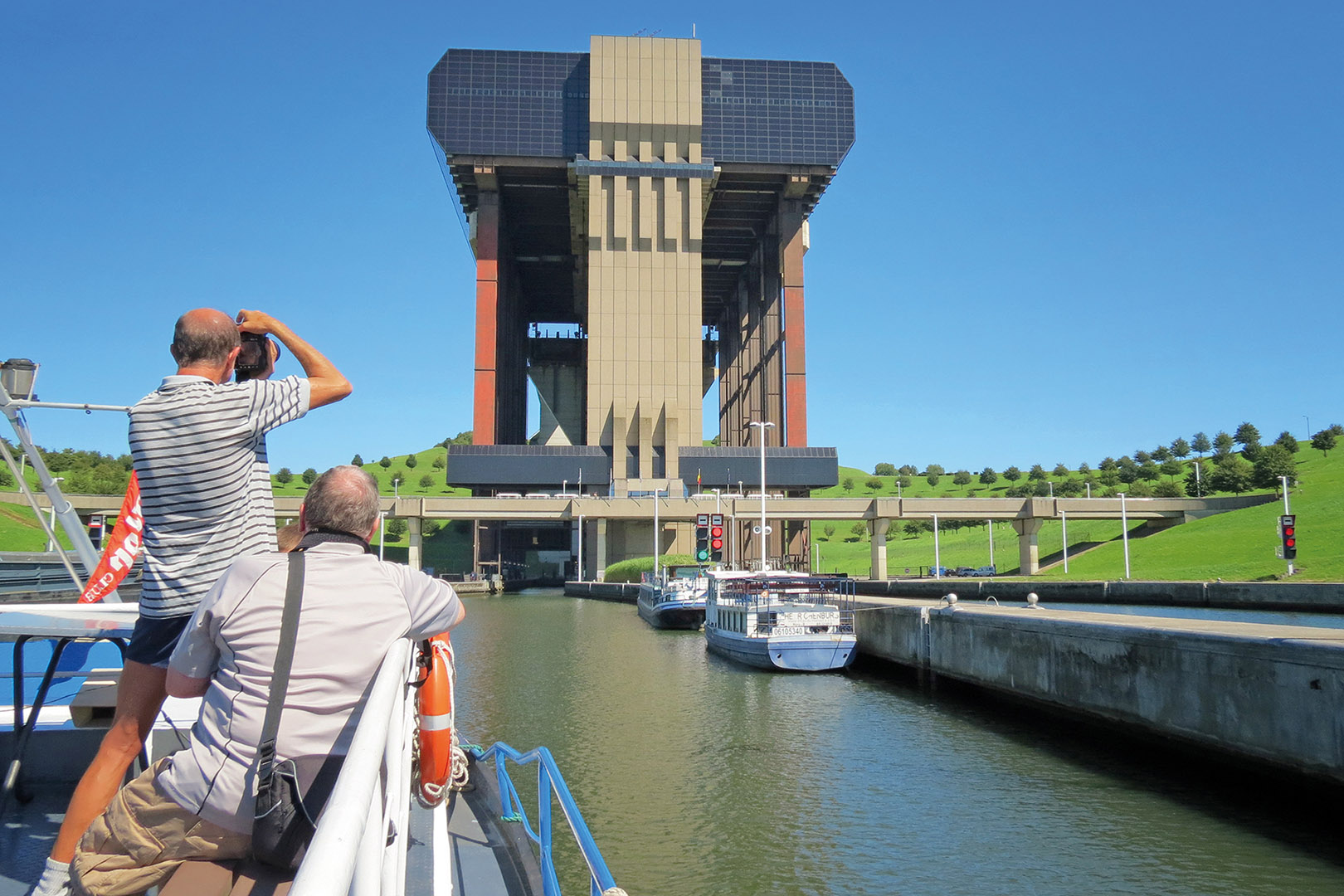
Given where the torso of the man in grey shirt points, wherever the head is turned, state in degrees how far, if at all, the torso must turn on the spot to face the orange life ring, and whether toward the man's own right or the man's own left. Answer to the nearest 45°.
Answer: approximately 45° to the man's own right

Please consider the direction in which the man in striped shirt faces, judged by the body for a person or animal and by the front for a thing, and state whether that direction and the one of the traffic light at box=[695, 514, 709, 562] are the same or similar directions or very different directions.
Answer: very different directions

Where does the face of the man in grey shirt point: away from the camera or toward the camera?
away from the camera

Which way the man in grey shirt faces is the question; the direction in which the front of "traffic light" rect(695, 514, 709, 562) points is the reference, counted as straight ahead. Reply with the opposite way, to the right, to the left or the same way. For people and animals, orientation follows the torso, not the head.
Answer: the opposite way

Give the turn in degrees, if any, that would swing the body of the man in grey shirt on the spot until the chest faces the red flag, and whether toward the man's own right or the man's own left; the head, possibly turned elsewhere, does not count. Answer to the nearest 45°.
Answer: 0° — they already face it

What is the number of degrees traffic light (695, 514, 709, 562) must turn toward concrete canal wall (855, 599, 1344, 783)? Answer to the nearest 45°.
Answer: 0° — it already faces it

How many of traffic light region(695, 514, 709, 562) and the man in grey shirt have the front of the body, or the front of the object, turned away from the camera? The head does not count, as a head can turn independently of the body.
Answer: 1

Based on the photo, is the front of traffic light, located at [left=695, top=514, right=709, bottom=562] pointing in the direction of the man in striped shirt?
yes

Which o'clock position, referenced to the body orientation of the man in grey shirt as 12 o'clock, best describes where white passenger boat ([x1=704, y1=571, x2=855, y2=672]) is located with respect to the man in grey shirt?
The white passenger boat is roughly at 1 o'clock from the man in grey shirt.

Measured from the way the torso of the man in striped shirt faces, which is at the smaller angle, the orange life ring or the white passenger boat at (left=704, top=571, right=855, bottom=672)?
the white passenger boat

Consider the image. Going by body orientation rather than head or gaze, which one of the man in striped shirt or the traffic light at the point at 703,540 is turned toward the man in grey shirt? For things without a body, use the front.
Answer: the traffic light

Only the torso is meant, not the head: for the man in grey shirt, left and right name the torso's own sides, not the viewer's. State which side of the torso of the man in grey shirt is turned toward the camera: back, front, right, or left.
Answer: back
